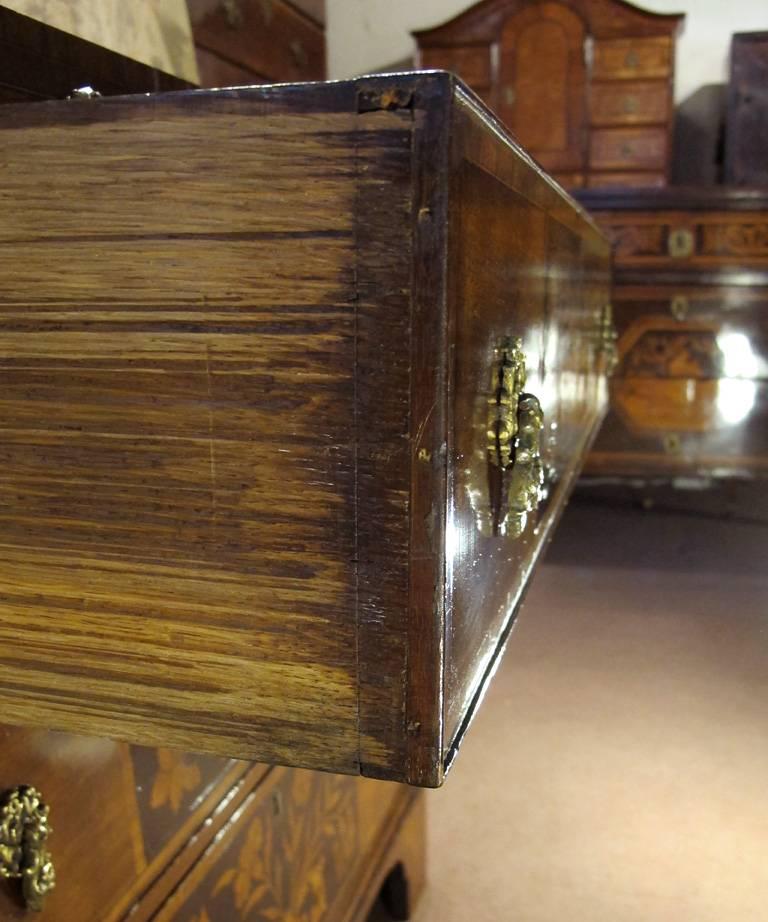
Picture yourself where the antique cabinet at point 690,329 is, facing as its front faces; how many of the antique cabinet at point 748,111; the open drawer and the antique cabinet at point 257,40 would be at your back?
1

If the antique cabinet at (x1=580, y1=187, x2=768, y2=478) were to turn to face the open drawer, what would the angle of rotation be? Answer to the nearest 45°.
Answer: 0° — it already faces it

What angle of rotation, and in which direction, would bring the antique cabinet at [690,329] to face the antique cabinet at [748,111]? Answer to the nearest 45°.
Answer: approximately 180°

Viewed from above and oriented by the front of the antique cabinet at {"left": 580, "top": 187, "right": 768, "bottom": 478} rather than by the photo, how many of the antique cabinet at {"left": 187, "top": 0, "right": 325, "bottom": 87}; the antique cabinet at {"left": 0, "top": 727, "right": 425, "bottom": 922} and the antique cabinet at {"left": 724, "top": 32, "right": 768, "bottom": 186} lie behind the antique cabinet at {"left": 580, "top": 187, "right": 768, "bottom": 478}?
1

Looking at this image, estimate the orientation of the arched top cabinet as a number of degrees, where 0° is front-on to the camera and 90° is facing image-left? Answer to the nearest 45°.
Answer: approximately 0°

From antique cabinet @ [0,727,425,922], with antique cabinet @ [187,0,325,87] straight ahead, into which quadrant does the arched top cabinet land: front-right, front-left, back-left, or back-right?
front-right

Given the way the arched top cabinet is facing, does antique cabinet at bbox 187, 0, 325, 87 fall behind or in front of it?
in front

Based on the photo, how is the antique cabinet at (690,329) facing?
toward the camera

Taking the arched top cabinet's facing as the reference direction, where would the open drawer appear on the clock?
The open drawer is roughly at 12 o'clock from the arched top cabinet.

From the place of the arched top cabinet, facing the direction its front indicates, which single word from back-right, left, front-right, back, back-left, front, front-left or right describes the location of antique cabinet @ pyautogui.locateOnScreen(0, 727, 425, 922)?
front
